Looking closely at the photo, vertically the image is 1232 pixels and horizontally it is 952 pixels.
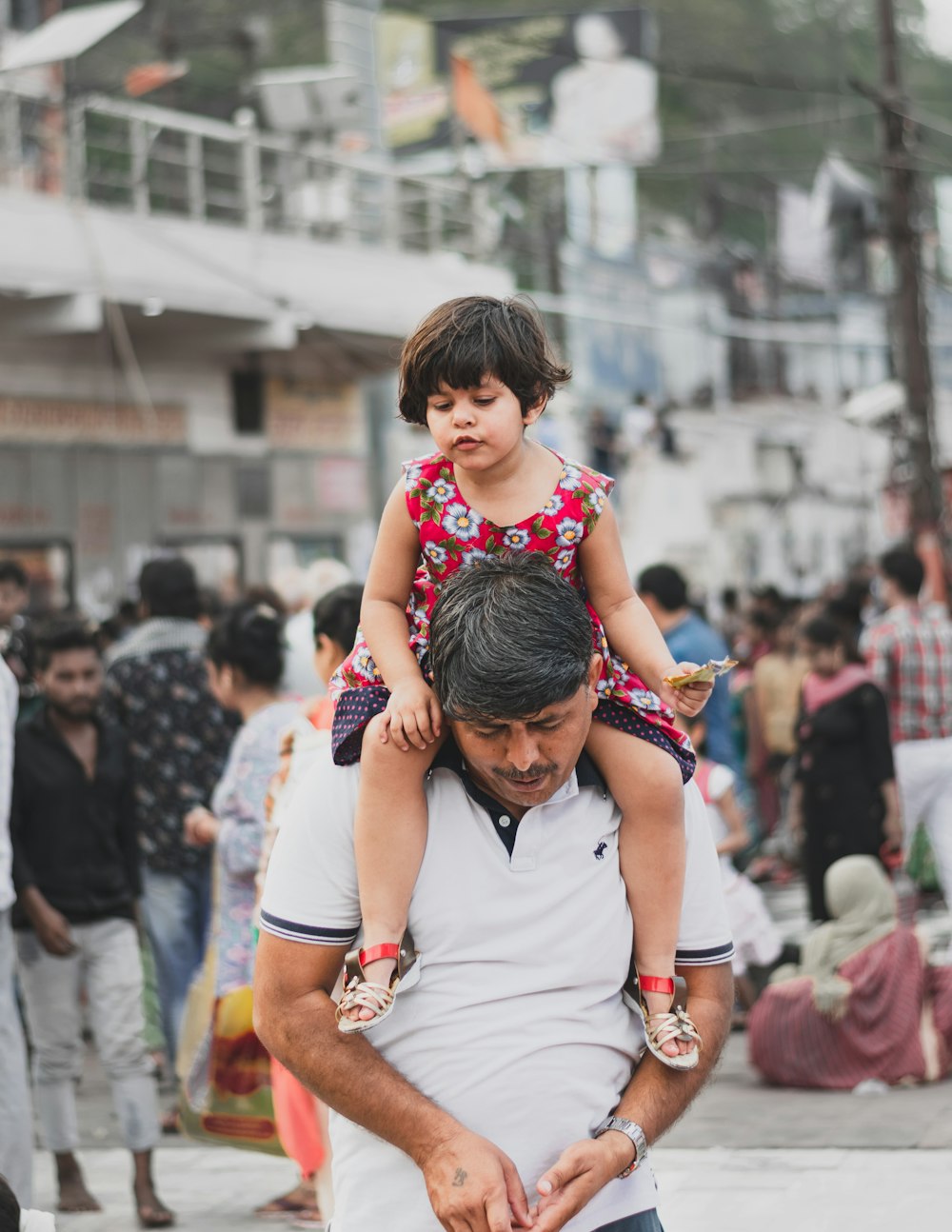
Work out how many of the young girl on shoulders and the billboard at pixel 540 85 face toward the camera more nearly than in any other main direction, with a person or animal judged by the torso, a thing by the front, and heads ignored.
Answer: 2

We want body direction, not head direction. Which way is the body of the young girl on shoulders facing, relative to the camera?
toward the camera

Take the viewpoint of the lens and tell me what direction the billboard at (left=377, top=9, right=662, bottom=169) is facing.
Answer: facing the viewer

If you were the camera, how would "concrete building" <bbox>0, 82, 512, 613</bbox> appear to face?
facing the viewer and to the right of the viewer

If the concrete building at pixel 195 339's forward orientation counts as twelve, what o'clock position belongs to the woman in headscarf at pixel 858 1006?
The woman in headscarf is roughly at 1 o'clock from the concrete building.

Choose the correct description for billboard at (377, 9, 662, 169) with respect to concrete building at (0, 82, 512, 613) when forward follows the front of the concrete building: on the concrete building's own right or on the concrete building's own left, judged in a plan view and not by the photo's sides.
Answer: on the concrete building's own left

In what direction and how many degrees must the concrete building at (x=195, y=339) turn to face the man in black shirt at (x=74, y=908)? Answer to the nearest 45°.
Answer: approximately 45° to its right
